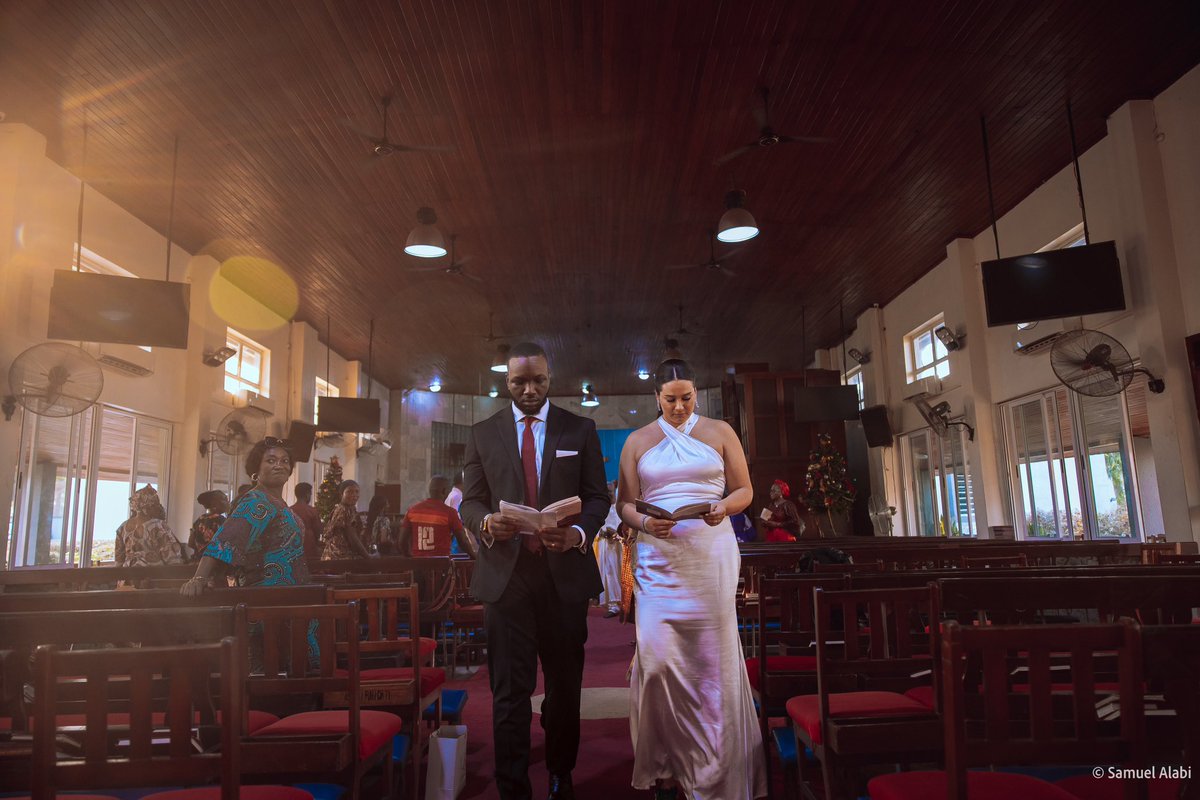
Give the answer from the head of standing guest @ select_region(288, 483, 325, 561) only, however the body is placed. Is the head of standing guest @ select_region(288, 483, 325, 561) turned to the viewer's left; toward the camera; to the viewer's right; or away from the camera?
away from the camera

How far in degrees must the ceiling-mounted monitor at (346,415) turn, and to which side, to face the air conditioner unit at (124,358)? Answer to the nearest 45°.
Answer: approximately 45° to its right

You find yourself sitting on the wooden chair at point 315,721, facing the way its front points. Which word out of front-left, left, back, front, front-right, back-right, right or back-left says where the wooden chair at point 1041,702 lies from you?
right

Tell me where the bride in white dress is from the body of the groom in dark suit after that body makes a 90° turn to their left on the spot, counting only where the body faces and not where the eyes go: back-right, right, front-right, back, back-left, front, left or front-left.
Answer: front

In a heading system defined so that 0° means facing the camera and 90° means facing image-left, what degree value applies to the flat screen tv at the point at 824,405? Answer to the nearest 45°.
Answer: approximately 0°

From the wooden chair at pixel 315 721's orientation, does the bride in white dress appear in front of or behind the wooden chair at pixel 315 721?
in front

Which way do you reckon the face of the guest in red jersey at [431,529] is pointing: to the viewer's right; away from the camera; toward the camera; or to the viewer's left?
away from the camera

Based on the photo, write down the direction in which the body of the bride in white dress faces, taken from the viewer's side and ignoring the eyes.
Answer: toward the camera

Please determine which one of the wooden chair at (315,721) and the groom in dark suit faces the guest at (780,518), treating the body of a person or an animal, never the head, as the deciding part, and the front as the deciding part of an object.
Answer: the wooden chair

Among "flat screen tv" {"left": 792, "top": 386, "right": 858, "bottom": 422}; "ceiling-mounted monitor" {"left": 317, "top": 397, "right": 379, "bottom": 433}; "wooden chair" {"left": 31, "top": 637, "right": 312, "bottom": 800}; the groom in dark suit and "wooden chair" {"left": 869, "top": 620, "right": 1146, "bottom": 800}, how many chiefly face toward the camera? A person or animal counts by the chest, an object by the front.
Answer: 3

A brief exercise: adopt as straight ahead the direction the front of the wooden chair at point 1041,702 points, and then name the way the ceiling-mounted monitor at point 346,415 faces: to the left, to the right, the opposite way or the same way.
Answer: the opposite way
